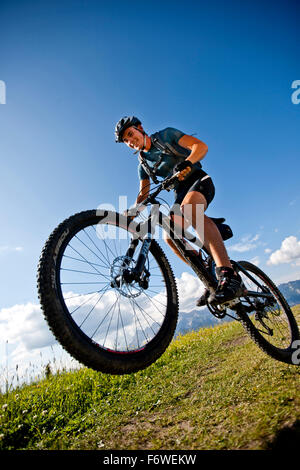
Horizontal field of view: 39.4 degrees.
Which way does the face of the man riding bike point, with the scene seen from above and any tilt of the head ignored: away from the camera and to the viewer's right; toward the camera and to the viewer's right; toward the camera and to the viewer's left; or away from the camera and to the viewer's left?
toward the camera and to the viewer's left

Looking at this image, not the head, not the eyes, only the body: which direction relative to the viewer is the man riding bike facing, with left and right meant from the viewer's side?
facing the viewer and to the left of the viewer
